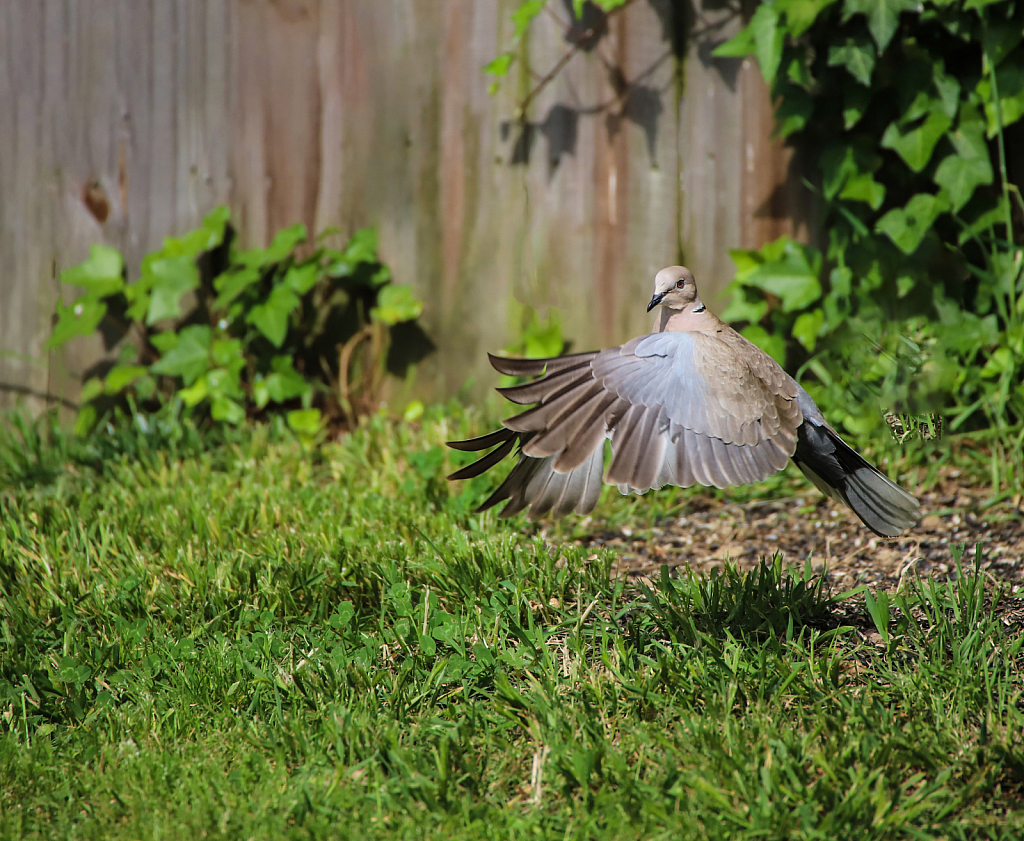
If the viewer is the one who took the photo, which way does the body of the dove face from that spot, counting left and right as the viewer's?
facing to the left of the viewer

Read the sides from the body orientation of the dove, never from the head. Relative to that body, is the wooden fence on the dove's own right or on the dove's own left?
on the dove's own right

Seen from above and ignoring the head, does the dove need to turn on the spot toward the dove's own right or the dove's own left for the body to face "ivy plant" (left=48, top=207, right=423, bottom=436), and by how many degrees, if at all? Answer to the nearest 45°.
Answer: approximately 45° to the dove's own right

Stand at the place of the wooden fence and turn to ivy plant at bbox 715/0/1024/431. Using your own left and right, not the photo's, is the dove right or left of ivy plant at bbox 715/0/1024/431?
right

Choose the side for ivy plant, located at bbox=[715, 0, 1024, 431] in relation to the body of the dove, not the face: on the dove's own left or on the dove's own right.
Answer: on the dove's own right
